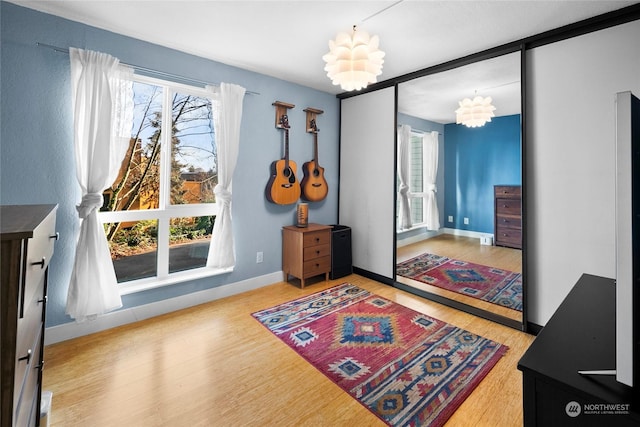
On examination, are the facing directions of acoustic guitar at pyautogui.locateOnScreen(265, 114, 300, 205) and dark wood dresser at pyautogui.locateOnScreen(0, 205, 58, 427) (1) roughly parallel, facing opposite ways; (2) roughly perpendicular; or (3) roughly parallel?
roughly perpendicular

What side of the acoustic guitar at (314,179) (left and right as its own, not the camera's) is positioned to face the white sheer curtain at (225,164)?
right

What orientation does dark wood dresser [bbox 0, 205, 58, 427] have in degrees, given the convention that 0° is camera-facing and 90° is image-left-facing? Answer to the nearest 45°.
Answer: approximately 270°

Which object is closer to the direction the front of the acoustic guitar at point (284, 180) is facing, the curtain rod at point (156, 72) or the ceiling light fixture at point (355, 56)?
the ceiling light fixture

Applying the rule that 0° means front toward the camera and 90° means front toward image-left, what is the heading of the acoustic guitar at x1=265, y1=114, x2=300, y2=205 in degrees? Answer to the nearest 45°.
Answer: approximately 315°

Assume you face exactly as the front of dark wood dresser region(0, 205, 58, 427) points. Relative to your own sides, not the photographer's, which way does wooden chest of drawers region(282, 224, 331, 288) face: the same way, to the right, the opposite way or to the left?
to the right
